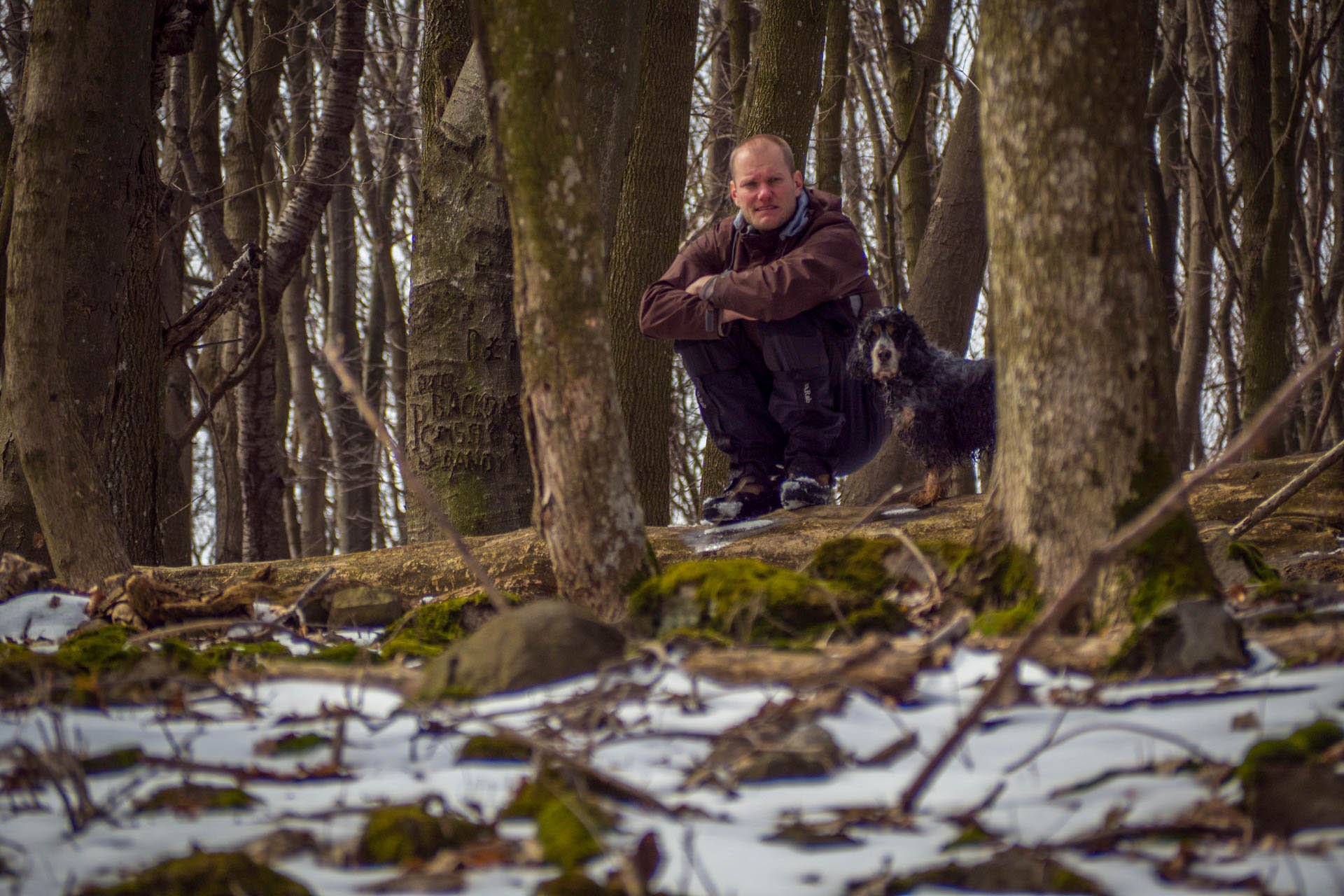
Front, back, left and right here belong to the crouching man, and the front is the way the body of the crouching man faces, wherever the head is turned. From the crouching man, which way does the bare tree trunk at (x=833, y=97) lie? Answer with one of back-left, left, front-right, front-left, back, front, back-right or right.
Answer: back-right

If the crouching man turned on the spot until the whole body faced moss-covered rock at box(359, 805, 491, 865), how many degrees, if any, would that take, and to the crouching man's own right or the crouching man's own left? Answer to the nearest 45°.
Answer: approximately 45° to the crouching man's own left

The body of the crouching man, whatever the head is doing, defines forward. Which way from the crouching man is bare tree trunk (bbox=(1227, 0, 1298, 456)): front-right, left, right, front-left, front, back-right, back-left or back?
back

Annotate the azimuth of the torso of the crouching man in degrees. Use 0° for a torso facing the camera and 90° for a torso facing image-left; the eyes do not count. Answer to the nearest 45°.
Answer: approximately 45°

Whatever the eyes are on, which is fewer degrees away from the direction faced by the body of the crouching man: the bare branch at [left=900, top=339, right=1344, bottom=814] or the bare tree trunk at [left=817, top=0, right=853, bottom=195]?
the bare branch

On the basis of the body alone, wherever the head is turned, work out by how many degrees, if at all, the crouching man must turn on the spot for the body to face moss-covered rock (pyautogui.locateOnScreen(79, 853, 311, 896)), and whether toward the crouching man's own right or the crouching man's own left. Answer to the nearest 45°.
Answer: approximately 45° to the crouching man's own left

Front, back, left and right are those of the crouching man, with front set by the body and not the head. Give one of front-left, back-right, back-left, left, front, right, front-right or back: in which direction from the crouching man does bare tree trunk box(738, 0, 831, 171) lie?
back-right

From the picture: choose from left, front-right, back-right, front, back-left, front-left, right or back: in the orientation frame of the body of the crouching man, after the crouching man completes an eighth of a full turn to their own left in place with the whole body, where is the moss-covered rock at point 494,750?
front

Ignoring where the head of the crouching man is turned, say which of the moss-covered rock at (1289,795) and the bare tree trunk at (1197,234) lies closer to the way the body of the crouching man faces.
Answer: the moss-covered rock

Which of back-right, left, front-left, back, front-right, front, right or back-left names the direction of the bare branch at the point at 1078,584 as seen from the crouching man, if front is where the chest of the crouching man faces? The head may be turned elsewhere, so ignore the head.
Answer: front-left

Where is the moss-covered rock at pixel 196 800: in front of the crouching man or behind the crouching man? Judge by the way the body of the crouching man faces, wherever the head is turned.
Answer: in front
